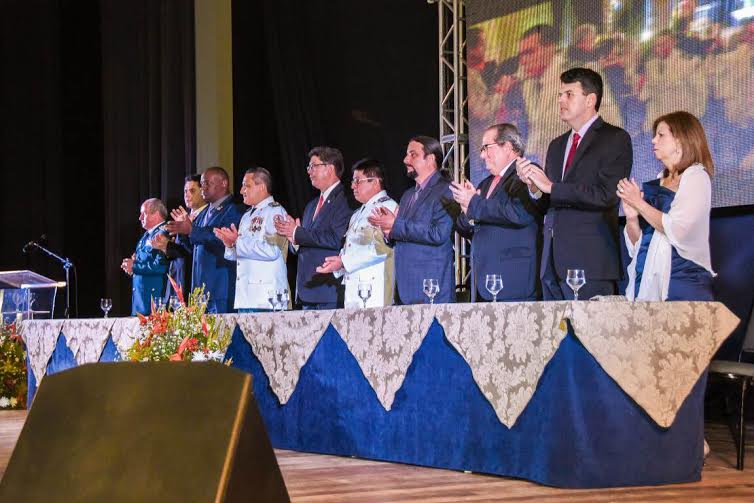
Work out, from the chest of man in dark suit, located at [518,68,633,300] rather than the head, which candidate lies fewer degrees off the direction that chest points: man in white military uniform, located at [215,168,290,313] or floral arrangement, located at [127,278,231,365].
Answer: the floral arrangement

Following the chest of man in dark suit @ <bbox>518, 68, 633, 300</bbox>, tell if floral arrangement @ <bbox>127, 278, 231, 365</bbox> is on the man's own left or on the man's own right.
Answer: on the man's own right

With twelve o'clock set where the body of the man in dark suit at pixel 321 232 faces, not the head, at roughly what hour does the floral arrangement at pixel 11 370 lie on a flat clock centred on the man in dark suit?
The floral arrangement is roughly at 3 o'clock from the man in dark suit.

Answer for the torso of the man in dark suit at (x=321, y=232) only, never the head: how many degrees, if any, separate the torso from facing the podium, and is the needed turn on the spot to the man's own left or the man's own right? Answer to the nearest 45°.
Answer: approximately 90° to the man's own right

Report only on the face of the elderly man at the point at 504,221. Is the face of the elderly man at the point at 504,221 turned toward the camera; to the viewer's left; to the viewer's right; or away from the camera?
to the viewer's left

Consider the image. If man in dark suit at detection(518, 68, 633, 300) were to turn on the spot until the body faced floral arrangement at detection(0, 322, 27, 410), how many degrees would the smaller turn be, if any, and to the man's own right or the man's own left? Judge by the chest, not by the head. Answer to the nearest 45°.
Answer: approximately 90° to the man's own right

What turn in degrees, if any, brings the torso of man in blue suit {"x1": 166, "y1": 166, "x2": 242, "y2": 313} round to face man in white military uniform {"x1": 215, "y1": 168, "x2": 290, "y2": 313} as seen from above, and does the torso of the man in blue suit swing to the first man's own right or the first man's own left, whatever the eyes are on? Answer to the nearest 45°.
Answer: approximately 45° to the first man's own left

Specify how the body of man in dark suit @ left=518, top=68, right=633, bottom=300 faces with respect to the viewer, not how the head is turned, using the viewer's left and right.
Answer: facing the viewer and to the left of the viewer

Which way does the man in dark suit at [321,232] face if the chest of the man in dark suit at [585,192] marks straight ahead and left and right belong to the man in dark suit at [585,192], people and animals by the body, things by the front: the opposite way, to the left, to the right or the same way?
the same way

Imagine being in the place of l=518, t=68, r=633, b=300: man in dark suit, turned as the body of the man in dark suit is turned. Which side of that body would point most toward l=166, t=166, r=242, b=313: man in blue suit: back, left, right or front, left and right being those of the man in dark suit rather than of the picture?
right

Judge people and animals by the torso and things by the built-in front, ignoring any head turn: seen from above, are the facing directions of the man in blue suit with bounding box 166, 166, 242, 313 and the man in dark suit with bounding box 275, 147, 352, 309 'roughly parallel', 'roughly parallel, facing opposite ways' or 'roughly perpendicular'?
roughly parallel

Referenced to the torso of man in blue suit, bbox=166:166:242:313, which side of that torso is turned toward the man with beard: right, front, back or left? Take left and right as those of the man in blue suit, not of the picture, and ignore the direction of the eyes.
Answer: left

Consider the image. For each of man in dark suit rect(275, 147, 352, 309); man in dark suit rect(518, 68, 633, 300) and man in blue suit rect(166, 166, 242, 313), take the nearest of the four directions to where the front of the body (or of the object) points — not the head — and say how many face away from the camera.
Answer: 0

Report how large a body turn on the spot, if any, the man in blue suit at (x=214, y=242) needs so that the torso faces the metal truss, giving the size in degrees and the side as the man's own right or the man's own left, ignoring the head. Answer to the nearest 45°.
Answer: approximately 135° to the man's own left

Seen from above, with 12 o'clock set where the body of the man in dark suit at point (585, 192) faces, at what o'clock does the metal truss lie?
The metal truss is roughly at 4 o'clock from the man in dark suit.
